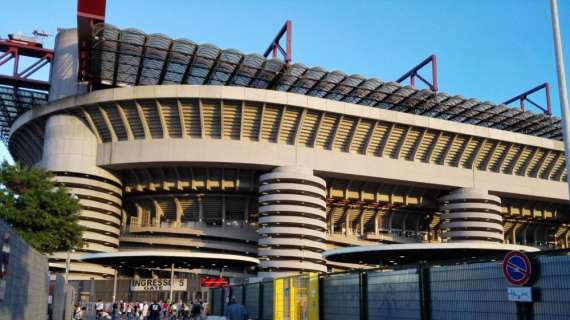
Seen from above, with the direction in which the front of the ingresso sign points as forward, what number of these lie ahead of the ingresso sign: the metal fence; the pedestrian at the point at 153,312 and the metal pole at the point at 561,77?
3

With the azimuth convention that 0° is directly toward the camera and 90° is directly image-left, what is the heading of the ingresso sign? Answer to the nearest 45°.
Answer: approximately 0°

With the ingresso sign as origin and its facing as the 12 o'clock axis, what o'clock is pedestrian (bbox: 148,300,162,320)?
The pedestrian is roughly at 12 o'clock from the ingresso sign.

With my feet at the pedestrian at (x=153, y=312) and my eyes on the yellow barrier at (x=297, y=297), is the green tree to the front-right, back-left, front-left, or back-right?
back-right
